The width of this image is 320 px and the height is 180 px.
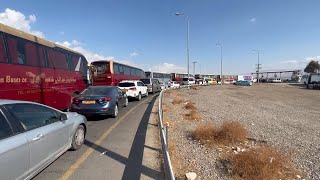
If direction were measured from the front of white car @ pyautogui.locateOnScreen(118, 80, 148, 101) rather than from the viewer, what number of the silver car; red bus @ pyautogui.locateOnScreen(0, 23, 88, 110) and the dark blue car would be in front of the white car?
0

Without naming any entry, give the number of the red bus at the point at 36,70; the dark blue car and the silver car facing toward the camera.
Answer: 0

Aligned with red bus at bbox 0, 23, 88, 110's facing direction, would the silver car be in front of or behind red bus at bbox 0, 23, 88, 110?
behind

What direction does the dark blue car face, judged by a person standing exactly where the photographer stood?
facing away from the viewer and to the right of the viewer

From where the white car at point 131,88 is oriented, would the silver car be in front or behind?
behind

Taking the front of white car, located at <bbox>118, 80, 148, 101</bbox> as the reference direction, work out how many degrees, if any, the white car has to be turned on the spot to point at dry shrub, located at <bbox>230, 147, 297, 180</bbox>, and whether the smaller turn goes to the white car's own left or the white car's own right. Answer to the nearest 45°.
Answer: approximately 135° to the white car's own right

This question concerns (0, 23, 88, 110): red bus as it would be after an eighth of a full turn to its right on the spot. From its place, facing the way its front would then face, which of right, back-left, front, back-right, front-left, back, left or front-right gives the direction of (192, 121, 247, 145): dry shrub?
front-right

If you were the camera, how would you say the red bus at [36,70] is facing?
facing away from the viewer and to the right of the viewer

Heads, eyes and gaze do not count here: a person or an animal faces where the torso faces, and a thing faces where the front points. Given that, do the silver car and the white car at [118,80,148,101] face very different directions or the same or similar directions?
same or similar directions

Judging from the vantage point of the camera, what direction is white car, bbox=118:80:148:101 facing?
facing away from the viewer and to the right of the viewer

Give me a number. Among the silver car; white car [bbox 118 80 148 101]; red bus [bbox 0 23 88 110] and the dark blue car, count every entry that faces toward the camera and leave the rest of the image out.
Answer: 0

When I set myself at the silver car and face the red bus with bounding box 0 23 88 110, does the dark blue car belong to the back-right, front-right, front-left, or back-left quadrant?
front-right

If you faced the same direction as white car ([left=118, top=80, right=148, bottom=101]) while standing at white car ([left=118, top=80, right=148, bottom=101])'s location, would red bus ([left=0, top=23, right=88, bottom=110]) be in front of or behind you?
behind

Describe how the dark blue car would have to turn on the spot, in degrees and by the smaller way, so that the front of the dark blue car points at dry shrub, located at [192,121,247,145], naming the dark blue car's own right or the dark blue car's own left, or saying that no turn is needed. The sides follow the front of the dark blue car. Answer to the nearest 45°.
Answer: approximately 90° to the dark blue car's own right

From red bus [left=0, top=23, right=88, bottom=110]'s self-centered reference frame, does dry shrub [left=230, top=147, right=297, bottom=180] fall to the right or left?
on its right

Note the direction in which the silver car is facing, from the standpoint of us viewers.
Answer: facing away from the viewer and to the right of the viewer

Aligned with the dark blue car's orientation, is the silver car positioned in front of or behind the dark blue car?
behind

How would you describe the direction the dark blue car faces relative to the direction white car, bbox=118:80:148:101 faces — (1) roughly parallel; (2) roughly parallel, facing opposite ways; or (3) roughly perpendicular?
roughly parallel

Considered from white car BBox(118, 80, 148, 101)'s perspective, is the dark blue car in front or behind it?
behind
